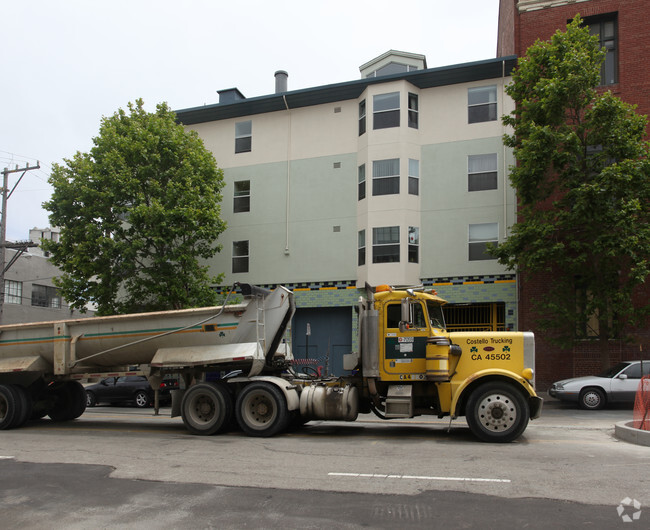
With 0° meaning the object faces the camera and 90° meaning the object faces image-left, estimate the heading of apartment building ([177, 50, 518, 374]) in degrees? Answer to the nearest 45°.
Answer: approximately 0°

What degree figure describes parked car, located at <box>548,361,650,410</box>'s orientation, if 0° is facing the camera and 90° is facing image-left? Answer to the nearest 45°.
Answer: approximately 90°

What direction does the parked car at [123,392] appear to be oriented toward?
to the viewer's left

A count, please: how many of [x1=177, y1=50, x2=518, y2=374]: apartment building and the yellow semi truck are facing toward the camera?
1

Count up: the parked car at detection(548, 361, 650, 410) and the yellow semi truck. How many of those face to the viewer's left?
1

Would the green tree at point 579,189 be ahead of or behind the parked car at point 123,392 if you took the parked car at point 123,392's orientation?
behind

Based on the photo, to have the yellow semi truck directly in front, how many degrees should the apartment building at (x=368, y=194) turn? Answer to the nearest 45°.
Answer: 0° — it already faces it

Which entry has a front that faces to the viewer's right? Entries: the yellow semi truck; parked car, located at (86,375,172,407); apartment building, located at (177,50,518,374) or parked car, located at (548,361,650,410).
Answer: the yellow semi truck

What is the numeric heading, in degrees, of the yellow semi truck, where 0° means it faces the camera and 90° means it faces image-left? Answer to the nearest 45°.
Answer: approximately 270°
